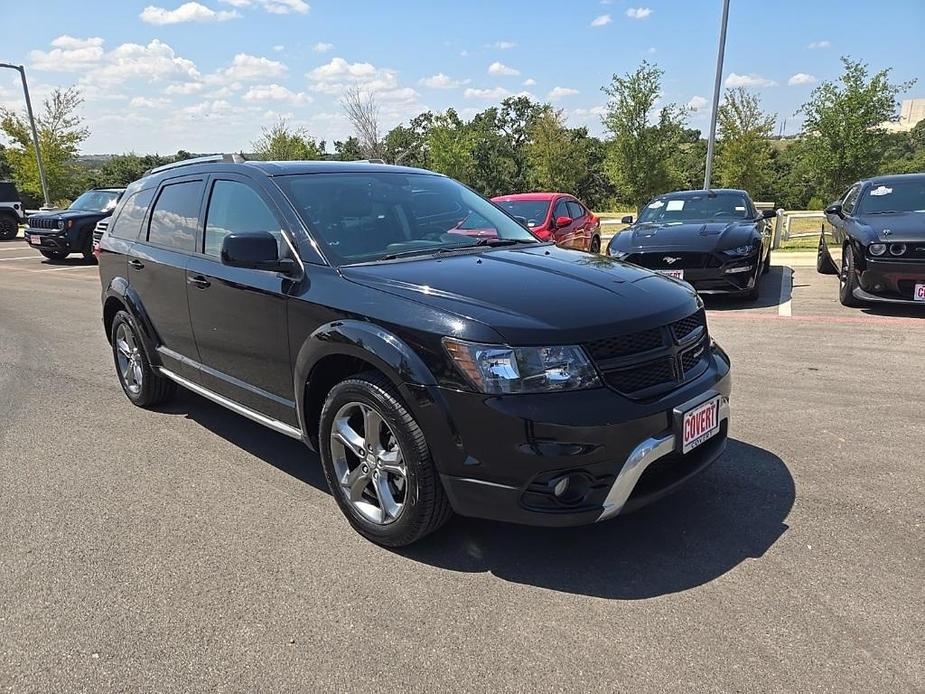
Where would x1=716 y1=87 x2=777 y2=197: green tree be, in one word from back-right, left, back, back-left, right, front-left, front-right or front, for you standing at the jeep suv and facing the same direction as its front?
back-left

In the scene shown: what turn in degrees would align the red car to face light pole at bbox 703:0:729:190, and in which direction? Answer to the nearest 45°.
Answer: approximately 180°

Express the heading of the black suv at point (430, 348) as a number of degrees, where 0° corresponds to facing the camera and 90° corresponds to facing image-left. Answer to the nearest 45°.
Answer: approximately 315°

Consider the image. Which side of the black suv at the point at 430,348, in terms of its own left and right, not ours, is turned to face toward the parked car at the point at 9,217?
back

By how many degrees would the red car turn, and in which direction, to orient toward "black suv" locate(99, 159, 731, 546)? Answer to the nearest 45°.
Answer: approximately 45° to its left

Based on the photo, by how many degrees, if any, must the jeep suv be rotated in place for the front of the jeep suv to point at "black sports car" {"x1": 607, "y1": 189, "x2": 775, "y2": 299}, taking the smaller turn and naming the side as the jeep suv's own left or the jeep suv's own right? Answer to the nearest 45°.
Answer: approximately 90° to the jeep suv's own left

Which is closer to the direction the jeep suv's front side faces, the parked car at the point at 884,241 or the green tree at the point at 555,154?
the parked car

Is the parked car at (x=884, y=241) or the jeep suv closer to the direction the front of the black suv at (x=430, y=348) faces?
the parked car

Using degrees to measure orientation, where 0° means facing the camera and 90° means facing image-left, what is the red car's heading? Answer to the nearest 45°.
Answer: approximately 45°

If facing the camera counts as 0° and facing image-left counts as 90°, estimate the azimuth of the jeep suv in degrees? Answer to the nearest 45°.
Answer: approximately 45°
